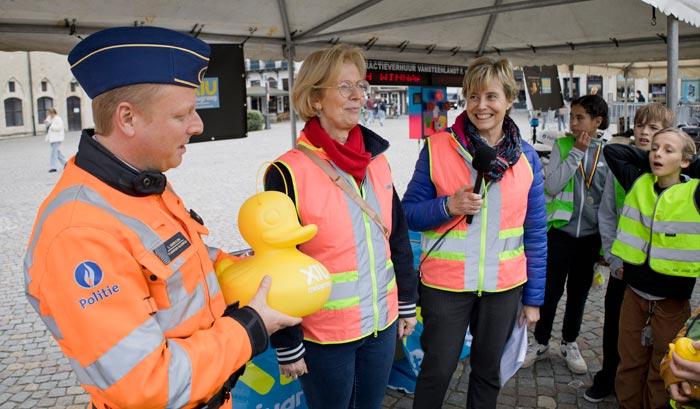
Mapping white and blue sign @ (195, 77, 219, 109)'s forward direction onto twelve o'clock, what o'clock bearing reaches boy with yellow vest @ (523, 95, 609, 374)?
The boy with yellow vest is roughly at 10 o'clock from the white and blue sign.

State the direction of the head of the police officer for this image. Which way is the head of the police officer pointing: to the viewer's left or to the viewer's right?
to the viewer's right

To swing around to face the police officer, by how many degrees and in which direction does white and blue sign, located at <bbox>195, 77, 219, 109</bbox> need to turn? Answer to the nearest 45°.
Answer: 0° — it already faces them

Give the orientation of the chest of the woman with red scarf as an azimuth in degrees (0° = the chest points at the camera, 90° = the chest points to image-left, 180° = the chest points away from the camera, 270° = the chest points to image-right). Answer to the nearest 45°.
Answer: approximately 315°

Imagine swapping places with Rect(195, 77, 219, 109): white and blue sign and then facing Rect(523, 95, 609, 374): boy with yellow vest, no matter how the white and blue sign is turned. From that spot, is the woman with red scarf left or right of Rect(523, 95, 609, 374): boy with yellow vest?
right

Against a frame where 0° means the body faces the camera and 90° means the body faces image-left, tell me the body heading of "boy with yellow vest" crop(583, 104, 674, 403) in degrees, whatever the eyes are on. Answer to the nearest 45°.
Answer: approximately 45°

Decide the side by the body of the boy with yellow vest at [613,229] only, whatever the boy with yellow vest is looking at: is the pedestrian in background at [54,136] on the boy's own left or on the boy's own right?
on the boy's own right

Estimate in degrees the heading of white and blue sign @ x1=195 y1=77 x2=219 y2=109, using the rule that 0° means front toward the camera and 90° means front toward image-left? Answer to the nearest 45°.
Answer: approximately 0°
